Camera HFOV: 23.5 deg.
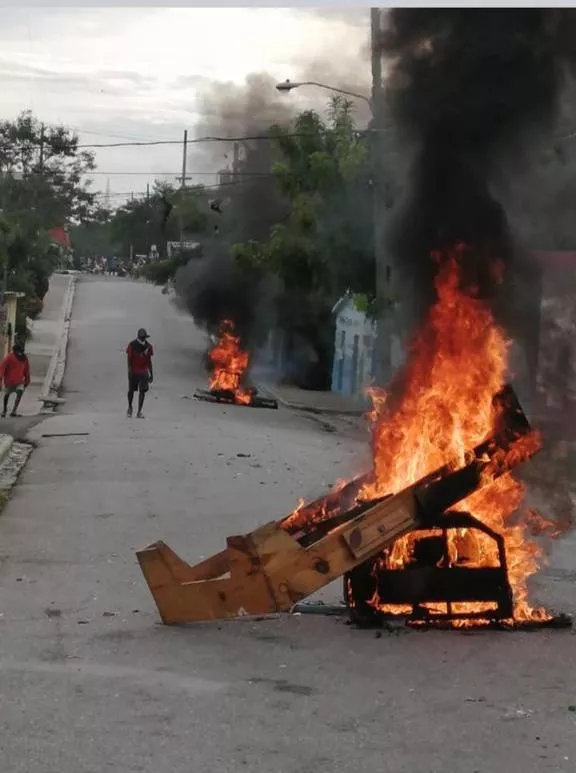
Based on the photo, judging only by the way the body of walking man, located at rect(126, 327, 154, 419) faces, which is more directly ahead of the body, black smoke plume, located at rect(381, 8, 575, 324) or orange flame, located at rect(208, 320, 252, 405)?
the black smoke plume

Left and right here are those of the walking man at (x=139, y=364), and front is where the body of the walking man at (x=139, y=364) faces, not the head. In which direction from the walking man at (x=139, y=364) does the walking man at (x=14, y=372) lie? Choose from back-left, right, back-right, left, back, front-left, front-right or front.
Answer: right

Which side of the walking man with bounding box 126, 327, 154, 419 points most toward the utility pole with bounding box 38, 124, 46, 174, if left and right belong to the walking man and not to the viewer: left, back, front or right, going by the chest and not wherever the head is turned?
back

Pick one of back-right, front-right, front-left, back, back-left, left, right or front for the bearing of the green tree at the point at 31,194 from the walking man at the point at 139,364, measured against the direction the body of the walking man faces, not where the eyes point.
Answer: back

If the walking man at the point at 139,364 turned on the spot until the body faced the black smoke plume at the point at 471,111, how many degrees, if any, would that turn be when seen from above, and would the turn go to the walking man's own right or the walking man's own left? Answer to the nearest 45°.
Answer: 0° — they already face it

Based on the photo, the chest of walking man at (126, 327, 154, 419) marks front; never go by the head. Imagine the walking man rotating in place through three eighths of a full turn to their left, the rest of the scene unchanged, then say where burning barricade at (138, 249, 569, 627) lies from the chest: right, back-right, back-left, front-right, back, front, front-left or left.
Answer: back-right

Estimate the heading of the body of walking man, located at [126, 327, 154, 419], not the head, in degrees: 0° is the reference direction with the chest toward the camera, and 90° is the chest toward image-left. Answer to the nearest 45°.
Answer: approximately 0°

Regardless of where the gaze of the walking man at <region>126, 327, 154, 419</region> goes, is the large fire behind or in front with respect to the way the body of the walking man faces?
in front
